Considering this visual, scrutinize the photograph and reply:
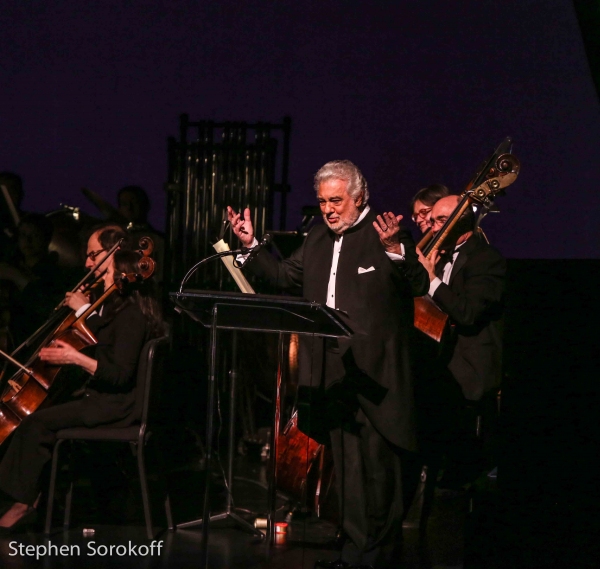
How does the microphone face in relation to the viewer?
to the viewer's right

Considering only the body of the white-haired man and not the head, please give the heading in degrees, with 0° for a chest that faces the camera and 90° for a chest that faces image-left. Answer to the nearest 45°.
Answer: approximately 45°

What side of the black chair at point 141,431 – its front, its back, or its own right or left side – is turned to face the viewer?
left

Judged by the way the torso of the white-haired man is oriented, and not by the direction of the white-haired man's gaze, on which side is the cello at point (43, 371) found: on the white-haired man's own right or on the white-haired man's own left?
on the white-haired man's own right

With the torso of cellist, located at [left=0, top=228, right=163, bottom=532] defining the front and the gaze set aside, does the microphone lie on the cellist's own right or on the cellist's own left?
on the cellist's own left

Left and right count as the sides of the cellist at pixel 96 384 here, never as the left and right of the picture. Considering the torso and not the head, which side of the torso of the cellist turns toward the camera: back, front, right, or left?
left
